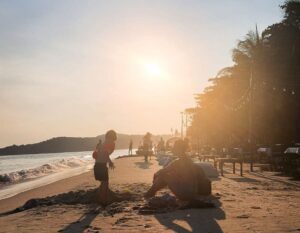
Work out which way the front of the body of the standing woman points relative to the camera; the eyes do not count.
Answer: to the viewer's right

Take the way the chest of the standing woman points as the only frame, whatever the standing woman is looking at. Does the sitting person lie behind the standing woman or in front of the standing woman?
in front
